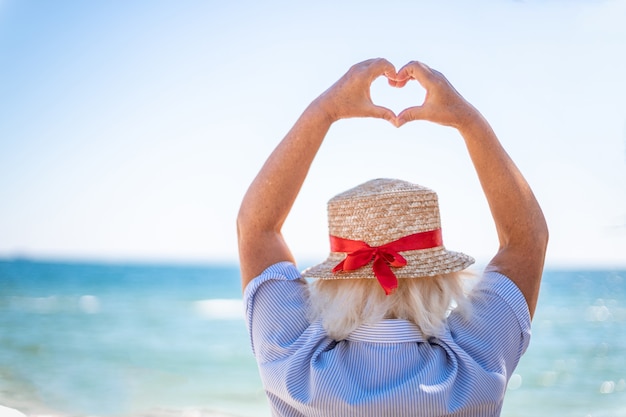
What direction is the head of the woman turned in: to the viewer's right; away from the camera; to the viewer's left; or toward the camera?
away from the camera

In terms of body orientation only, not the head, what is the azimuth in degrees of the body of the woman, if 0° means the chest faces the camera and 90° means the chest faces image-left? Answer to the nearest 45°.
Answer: approximately 180°
